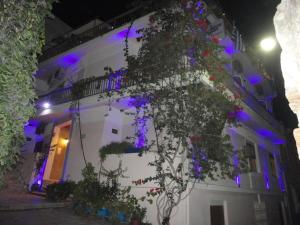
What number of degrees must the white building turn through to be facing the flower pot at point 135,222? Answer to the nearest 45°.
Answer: approximately 45° to its left

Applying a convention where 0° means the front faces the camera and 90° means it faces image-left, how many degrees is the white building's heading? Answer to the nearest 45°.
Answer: approximately 45°

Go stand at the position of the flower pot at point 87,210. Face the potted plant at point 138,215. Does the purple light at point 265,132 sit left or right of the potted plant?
left
